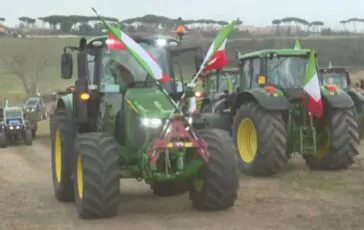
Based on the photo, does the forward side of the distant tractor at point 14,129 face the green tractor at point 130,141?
yes

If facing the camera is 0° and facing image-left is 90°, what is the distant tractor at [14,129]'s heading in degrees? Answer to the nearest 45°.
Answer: approximately 0°

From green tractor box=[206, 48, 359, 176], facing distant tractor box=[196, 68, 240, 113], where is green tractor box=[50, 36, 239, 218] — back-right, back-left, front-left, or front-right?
back-left

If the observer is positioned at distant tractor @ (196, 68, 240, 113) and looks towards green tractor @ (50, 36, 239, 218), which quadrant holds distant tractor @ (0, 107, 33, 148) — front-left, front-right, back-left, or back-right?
back-right

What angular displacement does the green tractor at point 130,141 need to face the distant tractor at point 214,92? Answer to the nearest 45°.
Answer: approximately 135° to its left
